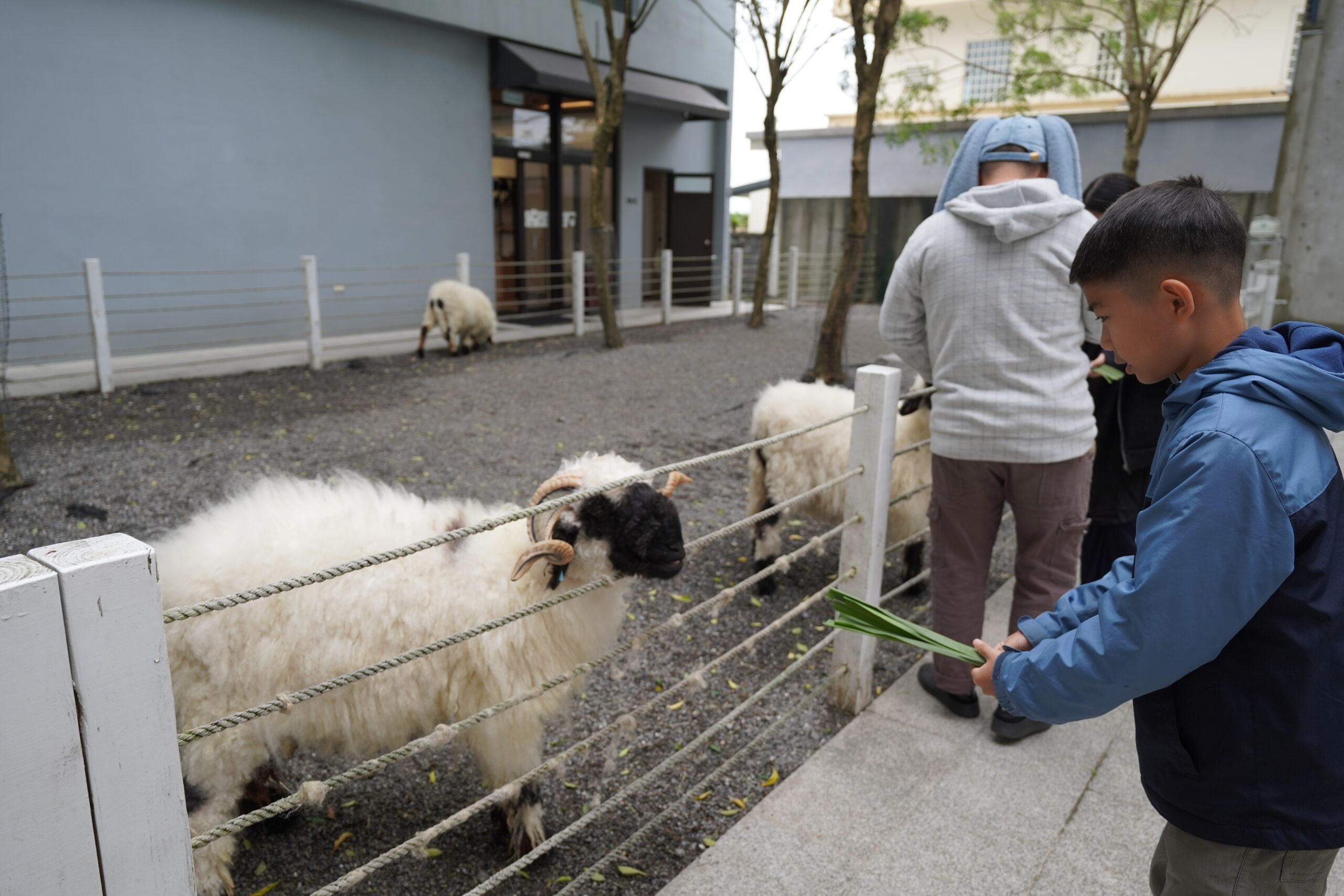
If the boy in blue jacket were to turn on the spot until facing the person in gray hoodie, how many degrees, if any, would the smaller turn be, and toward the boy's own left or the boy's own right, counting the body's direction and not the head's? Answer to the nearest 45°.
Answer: approximately 90° to the boy's own right

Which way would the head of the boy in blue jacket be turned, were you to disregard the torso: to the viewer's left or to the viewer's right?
to the viewer's left

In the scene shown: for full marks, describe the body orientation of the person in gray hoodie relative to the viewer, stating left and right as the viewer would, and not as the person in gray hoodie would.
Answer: facing away from the viewer

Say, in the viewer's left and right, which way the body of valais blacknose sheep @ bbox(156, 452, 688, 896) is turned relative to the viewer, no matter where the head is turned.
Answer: facing to the right of the viewer

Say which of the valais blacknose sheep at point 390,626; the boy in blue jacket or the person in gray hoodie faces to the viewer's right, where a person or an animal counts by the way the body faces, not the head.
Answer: the valais blacknose sheep

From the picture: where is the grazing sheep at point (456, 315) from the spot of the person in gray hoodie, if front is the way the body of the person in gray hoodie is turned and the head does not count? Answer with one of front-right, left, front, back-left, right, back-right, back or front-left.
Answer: front-left

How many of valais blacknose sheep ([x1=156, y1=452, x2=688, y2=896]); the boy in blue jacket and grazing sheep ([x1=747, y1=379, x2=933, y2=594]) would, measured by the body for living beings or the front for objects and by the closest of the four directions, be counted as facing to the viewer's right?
2

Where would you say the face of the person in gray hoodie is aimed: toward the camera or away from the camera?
away from the camera

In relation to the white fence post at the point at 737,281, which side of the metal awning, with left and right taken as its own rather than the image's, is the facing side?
left

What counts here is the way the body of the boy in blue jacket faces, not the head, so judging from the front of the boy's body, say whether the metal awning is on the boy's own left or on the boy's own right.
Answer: on the boy's own right

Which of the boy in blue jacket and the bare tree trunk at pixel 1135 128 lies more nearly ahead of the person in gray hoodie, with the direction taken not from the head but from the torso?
the bare tree trunk

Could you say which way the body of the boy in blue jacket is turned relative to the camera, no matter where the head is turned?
to the viewer's left
